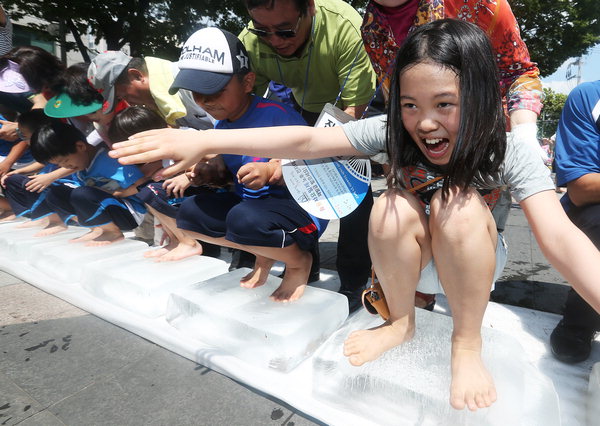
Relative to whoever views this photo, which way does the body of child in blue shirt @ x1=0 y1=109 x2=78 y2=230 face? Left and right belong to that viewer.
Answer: facing the viewer and to the left of the viewer

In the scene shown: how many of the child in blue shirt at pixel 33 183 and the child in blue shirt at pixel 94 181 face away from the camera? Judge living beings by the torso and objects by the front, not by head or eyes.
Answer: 0

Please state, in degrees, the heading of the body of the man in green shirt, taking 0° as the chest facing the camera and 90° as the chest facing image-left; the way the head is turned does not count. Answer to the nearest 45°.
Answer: approximately 45°

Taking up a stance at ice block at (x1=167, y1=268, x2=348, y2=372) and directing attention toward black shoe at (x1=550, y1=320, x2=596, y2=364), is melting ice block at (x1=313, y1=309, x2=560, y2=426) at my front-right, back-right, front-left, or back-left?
front-right

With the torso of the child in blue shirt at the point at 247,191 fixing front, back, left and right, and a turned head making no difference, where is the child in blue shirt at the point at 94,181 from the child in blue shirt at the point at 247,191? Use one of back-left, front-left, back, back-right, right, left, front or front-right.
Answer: right

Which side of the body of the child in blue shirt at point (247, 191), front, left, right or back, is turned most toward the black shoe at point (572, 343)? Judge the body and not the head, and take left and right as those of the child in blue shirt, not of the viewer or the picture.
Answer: left

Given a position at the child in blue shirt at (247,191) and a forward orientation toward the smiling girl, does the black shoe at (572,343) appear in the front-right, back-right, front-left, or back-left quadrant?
front-left

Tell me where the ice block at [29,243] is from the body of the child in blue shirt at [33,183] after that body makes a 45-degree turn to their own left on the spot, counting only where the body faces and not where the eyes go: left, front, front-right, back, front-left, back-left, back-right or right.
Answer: front

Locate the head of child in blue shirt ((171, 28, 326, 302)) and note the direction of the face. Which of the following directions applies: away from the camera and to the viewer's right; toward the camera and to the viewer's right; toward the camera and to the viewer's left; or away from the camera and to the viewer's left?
toward the camera and to the viewer's left
